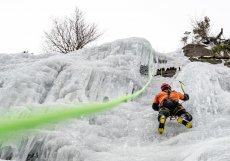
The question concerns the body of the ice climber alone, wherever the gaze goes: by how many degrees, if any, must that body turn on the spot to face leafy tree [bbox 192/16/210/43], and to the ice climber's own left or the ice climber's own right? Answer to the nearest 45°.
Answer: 0° — they already face it

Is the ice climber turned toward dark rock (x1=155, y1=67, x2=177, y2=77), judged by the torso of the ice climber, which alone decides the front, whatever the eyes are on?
yes

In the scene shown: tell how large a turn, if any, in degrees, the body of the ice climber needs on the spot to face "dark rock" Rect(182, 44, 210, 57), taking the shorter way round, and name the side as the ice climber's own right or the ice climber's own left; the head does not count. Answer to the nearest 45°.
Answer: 0° — they already face it

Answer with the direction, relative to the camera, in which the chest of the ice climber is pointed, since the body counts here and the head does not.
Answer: away from the camera
